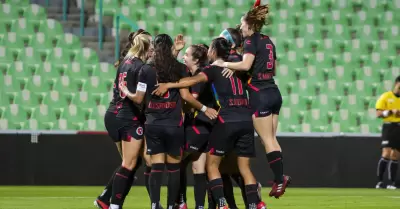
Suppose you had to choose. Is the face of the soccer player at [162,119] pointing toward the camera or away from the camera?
away from the camera

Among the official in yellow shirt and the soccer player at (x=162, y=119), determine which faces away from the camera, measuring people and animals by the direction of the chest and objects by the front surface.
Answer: the soccer player

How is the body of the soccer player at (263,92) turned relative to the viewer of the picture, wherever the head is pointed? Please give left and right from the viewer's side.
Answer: facing away from the viewer and to the left of the viewer

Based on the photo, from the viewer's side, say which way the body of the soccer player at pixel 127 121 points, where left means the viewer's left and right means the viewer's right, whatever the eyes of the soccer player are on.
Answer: facing away from the viewer and to the right of the viewer

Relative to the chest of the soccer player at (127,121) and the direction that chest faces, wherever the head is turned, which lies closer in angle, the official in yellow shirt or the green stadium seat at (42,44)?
the official in yellow shirt

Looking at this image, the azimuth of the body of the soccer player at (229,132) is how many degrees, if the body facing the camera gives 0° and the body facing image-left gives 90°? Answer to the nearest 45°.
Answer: approximately 135°

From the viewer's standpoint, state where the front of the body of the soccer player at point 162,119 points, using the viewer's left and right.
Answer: facing away from the viewer
